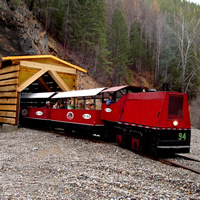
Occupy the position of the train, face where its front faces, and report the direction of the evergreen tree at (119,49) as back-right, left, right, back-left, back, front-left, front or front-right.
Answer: back-left

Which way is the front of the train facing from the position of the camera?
facing the viewer and to the right of the viewer

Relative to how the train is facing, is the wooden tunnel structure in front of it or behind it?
behind
